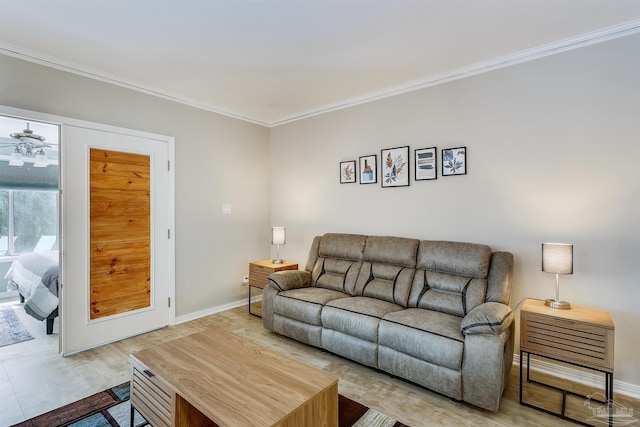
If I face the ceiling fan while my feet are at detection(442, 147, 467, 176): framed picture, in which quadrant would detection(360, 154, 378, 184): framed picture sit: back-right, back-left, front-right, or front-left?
front-right

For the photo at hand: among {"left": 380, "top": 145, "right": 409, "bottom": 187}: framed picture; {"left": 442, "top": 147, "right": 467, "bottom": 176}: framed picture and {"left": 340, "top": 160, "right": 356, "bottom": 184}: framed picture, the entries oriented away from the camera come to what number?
0

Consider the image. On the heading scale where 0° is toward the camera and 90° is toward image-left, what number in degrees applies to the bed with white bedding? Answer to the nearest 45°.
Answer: approximately 45°

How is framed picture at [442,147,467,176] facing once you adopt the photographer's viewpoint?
facing the viewer and to the left of the viewer

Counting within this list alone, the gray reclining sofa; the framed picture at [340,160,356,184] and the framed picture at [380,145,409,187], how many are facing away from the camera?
0

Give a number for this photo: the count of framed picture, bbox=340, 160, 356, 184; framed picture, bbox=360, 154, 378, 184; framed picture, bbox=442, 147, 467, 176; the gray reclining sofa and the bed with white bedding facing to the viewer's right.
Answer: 0

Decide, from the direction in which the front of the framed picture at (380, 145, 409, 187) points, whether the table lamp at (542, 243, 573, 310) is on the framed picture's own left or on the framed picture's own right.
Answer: on the framed picture's own left

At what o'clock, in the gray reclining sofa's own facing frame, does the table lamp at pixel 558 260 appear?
The table lamp is roughly at 8 o'clock from the gray reclining sofa.

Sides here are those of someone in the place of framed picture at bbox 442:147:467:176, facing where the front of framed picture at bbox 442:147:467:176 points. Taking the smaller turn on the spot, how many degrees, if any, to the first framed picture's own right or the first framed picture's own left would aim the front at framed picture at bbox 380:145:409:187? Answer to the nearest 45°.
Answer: approximately 45° to the first framed picture's own right

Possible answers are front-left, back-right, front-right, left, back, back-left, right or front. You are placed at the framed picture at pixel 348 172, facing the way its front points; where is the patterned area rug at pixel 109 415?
front

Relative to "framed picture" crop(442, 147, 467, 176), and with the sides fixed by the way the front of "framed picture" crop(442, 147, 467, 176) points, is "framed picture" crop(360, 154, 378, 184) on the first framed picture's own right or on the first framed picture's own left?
on the first framed picture's own right

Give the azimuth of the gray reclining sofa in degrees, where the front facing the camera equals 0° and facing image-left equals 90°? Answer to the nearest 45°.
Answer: approximately 45°

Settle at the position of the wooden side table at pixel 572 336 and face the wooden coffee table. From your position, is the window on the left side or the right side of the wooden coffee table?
right

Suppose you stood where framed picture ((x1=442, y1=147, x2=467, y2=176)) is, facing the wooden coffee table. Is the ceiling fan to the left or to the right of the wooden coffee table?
right

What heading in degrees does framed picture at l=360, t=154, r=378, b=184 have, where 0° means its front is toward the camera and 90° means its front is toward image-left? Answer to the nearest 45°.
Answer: approximately 45°
